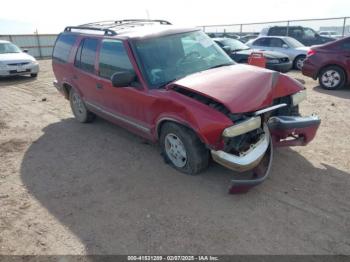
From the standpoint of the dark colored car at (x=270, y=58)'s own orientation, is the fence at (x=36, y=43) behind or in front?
behind

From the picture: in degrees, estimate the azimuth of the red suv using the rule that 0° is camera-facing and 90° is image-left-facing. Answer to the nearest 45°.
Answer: approximately 315°

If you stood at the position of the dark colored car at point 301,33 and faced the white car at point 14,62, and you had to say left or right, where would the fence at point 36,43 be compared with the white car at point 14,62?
right

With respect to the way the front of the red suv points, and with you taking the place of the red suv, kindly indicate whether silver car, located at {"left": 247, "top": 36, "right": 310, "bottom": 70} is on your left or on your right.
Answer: on your left

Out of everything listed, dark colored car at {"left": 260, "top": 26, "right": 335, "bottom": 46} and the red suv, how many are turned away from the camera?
0

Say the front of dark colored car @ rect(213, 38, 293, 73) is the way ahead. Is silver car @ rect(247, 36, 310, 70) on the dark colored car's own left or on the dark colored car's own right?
on the dark colored car's own left

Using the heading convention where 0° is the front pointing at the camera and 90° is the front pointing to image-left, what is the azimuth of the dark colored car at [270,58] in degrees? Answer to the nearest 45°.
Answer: approximately 315°

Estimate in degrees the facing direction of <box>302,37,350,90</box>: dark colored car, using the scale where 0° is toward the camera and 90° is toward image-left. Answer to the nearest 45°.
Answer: approximately 270°
